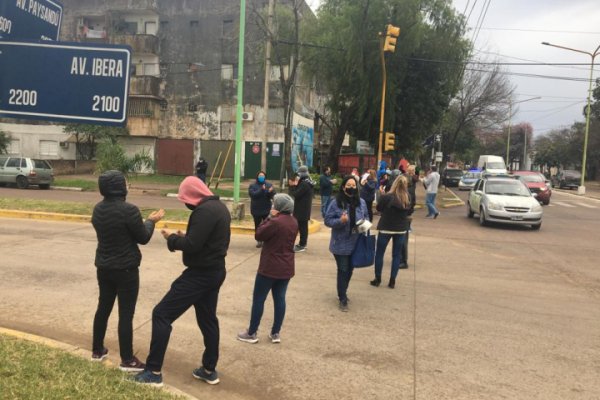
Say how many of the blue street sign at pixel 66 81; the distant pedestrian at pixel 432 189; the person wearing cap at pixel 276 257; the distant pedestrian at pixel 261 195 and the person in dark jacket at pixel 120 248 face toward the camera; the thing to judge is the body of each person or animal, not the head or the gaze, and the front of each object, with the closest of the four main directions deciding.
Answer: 2

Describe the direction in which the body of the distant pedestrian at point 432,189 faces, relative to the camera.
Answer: to the viewer's left

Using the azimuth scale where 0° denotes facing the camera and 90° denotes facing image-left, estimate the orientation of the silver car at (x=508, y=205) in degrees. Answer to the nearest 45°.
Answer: approximately 315°

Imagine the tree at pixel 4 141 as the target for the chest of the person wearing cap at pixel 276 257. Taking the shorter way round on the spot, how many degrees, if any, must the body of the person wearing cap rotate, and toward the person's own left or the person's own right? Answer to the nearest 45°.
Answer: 0° — they already face it

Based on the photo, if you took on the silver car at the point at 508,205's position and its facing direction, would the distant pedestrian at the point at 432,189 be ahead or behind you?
behind

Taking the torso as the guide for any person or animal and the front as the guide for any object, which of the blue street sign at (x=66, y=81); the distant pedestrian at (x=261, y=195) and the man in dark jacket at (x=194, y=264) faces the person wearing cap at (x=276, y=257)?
the distant pedestrian

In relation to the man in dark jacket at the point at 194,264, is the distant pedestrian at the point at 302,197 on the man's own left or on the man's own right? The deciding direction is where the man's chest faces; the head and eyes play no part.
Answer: on the man's own right

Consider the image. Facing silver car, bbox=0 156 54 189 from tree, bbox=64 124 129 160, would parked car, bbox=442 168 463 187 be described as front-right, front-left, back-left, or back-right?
back-left

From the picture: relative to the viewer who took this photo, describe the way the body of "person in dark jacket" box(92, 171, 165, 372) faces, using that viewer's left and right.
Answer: facing away from the viewer and to the right of the viewer

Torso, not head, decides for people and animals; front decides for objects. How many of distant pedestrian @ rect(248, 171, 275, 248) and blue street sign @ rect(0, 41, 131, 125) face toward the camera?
2

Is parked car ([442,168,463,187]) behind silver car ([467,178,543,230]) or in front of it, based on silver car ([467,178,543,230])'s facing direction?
behind

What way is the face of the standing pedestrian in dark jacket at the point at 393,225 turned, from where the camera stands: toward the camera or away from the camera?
away from the camera
